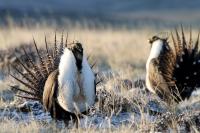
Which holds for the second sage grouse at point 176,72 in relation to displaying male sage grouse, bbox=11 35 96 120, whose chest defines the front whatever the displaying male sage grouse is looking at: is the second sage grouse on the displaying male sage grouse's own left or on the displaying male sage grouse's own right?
on the displaying male sage grouse's own left

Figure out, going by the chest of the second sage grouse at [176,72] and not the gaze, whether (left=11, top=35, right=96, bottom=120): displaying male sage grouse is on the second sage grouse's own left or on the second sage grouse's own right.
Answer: on the second sage grouse's own left
